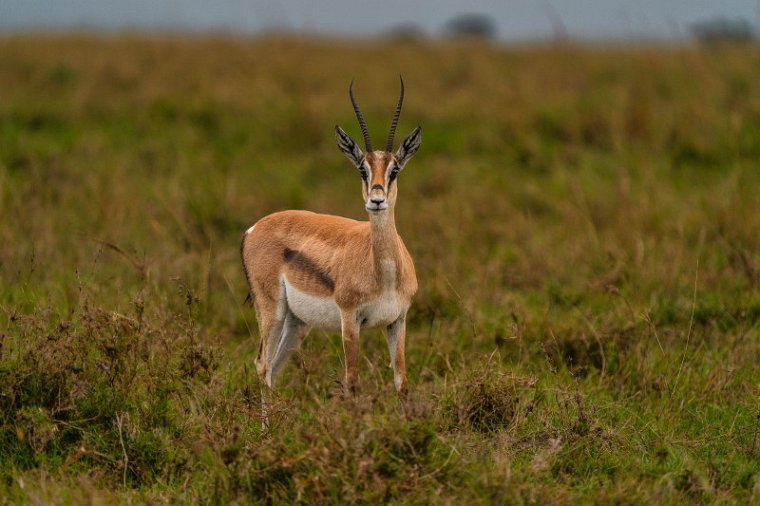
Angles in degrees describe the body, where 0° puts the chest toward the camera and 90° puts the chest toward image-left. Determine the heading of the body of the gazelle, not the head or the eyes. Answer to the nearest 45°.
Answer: approximately 315°
